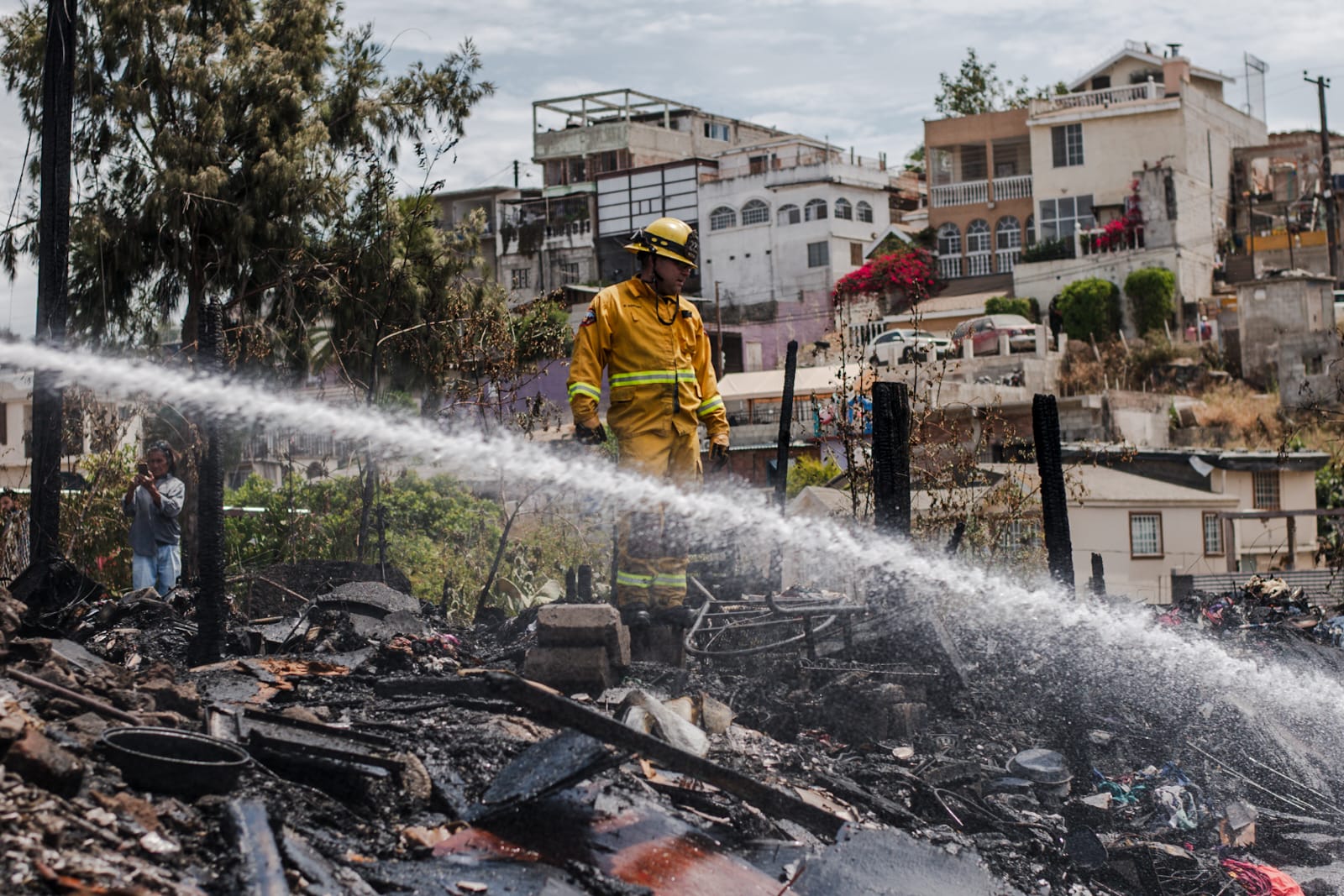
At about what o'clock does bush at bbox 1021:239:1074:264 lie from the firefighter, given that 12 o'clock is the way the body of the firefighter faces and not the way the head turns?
The bush is roughly at 8 o'clock from the firefighter.

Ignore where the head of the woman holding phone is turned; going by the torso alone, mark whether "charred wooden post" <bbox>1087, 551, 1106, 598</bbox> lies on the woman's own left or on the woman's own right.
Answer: on the woman's own left

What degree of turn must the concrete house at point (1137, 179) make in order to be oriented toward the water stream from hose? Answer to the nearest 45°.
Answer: approximately 45° to its left

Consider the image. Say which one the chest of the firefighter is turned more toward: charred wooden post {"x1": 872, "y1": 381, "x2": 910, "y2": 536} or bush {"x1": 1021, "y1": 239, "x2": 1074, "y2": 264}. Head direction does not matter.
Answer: the charred wooden post

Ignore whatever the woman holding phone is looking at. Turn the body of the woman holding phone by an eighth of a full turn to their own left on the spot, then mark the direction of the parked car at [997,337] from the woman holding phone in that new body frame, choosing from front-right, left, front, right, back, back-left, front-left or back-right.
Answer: back-left

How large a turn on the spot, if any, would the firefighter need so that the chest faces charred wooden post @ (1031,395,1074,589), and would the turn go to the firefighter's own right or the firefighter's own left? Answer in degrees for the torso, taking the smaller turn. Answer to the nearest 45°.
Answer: approximately 45° to the firefighter's own left
